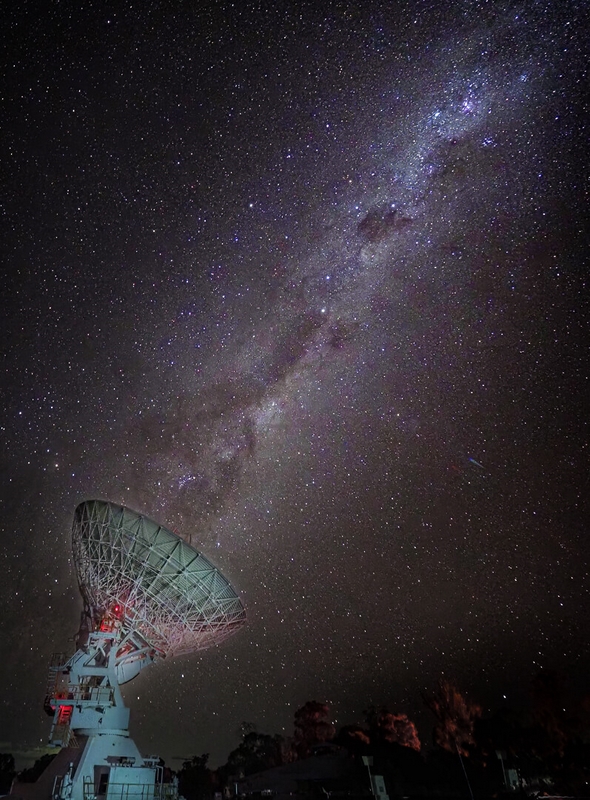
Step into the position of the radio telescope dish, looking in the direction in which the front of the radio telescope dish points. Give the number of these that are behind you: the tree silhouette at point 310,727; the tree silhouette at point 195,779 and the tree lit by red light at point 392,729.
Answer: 0

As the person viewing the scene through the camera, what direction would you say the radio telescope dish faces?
facing away from the viewer and to the right of the viewer

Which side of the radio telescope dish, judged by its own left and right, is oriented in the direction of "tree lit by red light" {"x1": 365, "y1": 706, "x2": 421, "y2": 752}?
front
